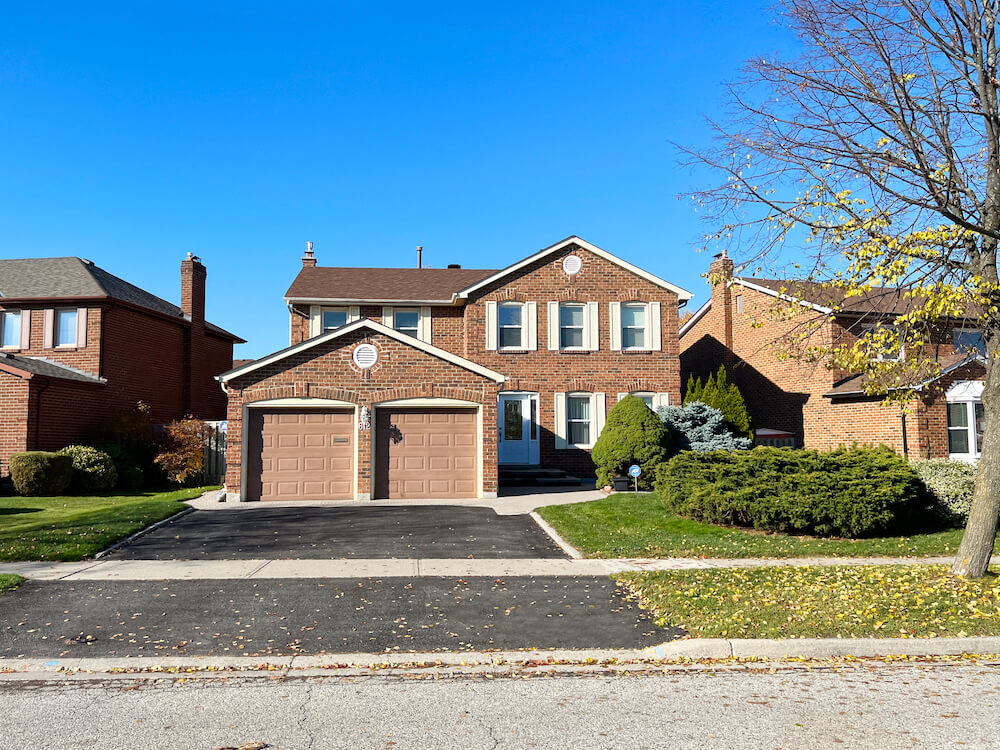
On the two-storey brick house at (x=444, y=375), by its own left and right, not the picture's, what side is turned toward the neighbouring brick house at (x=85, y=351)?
right

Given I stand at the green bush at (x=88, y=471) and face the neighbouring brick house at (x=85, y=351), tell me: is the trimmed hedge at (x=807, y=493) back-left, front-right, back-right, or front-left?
back-right

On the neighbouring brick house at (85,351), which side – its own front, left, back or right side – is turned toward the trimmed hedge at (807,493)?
left

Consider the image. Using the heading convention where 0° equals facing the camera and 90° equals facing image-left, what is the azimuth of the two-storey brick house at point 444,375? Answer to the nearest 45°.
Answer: approximately 0°

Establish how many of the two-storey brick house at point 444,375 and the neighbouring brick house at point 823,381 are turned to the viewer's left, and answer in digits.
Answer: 0

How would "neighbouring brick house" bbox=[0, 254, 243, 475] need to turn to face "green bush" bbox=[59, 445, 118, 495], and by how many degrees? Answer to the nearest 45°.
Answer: approximately 45° to its left

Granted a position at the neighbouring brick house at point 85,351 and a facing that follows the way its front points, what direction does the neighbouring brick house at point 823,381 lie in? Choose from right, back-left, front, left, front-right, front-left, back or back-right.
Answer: left

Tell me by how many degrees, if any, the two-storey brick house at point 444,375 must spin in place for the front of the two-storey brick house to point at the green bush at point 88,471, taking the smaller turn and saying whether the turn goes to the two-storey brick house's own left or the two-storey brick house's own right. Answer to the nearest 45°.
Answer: approximately 90° to the two-storey brick house's own right

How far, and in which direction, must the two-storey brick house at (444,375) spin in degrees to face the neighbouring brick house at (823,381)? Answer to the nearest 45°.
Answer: approximately 90° to its left

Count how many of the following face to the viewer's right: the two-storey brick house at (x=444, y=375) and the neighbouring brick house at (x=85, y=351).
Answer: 0

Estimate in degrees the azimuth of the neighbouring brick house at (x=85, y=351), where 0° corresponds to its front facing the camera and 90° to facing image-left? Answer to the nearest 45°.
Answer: approximately 45°
